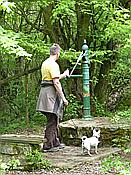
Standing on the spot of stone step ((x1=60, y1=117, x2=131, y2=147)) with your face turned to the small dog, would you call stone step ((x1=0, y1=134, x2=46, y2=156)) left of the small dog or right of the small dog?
right

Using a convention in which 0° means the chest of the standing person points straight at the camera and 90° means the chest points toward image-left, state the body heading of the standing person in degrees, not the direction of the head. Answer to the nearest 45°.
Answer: approximately 225°

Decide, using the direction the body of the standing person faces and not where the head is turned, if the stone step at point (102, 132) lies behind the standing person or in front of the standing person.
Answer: in front
